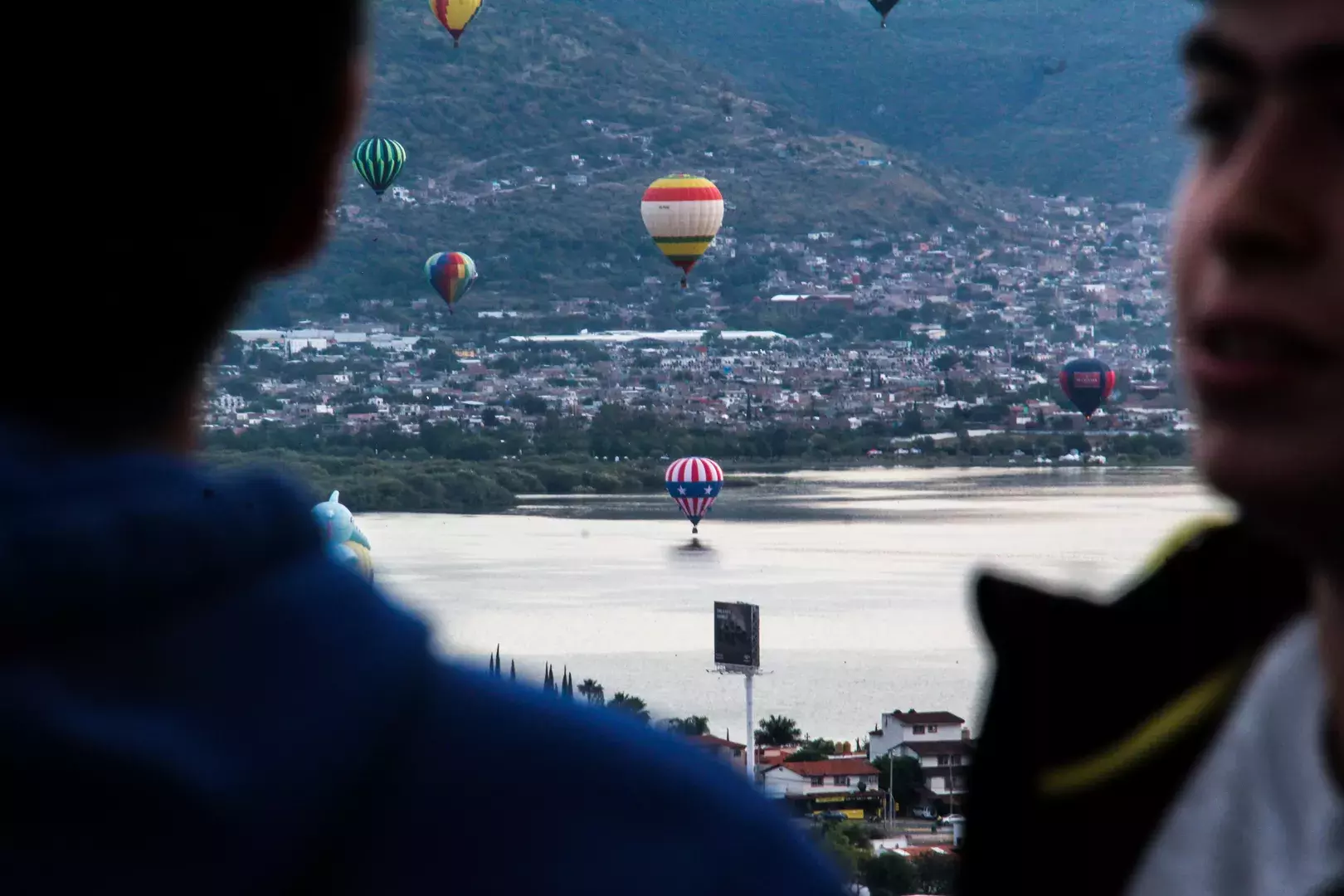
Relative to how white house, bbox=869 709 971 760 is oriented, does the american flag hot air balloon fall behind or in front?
behind

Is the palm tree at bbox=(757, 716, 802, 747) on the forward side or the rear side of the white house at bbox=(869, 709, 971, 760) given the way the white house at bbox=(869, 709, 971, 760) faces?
on the rear side

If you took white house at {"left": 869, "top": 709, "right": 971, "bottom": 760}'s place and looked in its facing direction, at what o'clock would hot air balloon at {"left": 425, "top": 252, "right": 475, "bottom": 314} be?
The hot air balloon is roughly at 5 o'clock from the white house.

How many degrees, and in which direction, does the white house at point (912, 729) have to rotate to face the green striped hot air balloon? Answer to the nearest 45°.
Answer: approximately 135° to its right

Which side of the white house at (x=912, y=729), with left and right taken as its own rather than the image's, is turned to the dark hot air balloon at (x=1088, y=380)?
back

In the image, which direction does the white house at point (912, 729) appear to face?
toward the camera

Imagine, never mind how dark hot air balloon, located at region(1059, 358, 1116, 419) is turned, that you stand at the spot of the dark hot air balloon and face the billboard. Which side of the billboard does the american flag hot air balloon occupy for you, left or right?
right

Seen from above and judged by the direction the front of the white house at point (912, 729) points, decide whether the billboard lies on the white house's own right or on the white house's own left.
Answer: on the white house's own right
